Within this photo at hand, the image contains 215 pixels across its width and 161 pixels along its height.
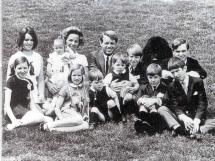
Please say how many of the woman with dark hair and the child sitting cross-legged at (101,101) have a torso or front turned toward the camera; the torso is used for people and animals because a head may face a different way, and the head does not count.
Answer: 2

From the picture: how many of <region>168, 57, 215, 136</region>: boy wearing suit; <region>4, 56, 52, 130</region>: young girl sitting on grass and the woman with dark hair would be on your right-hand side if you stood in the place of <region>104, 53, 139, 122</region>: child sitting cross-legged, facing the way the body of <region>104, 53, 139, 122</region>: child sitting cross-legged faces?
2

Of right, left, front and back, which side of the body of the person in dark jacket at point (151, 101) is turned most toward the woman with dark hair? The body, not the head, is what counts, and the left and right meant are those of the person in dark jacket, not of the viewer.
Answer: right

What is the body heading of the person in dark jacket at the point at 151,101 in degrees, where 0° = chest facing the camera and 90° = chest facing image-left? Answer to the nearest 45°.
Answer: approximately 0°

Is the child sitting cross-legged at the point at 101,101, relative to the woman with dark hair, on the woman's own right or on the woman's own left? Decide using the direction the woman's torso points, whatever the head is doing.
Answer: on the woman's own left

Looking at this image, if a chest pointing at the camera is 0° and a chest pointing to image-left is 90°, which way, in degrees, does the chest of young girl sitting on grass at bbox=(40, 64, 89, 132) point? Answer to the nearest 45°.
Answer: approximately 0°
